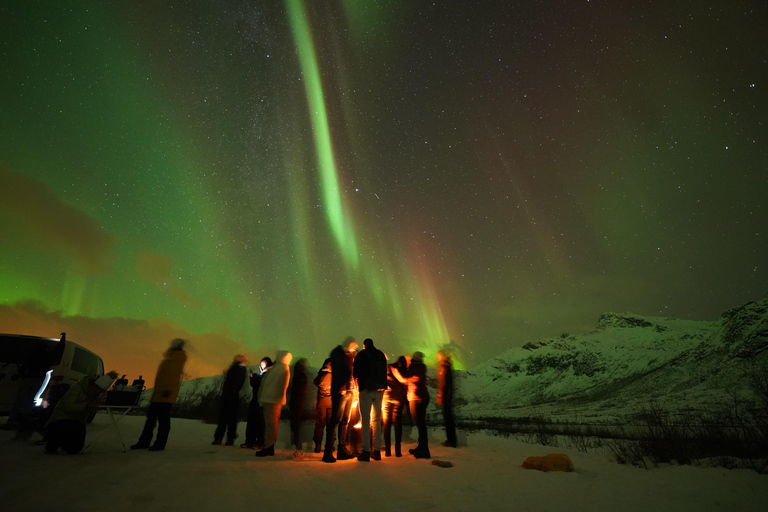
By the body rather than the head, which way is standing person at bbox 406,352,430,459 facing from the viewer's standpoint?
to the viewer's left

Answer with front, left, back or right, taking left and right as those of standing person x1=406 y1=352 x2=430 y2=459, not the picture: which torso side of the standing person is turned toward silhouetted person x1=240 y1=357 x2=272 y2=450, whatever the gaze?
front

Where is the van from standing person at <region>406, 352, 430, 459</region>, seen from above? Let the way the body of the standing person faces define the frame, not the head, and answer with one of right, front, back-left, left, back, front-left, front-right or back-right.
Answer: front

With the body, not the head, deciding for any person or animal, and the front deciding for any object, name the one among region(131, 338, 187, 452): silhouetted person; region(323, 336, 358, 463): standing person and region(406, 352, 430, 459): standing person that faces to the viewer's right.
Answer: region(323, 336, 358, 463): standing person

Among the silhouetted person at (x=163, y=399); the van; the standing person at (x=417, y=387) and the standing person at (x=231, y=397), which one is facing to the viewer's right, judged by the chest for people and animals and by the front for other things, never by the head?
the standing person at (x=231, y=397)

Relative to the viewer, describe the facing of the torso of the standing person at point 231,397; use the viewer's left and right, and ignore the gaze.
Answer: facing to the right of the viewer

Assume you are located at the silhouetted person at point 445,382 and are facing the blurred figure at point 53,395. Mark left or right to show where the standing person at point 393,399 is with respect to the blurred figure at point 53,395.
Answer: left

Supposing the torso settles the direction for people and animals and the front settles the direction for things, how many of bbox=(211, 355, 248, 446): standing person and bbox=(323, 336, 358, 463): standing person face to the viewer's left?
0

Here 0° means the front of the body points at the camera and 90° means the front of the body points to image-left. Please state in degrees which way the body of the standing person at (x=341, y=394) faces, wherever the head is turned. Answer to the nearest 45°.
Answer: approximately 270°

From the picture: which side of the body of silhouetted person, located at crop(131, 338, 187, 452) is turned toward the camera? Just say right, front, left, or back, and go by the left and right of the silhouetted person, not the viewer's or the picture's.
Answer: left

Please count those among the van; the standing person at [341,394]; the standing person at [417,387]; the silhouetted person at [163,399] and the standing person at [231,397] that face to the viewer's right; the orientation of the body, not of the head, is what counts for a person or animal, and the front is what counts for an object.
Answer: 2

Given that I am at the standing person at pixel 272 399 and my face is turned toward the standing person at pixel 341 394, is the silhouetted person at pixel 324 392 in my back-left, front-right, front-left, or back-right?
front-left
